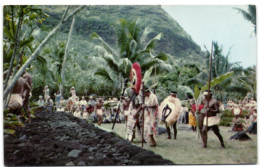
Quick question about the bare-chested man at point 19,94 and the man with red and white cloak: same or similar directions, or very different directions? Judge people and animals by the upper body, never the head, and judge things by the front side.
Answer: very different directions

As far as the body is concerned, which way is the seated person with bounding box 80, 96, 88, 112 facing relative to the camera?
toward the camera

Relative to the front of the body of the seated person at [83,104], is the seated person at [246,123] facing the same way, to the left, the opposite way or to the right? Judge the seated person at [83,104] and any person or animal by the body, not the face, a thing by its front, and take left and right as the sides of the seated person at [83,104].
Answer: to the right

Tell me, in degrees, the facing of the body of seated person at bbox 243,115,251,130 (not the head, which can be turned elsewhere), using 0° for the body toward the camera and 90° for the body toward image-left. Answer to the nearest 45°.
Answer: approximately 45°

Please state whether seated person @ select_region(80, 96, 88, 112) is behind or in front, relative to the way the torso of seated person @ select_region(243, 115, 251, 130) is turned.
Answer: in front

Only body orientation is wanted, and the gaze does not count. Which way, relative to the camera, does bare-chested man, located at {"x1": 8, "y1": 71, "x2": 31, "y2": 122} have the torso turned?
to the viewer's right

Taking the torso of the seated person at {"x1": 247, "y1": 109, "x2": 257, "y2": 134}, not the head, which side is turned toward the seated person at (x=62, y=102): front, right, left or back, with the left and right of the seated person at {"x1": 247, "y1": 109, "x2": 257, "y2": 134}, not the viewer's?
front

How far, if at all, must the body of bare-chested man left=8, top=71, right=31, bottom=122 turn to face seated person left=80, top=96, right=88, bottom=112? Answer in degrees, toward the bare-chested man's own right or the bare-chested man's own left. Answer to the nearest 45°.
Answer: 0° — they already face them

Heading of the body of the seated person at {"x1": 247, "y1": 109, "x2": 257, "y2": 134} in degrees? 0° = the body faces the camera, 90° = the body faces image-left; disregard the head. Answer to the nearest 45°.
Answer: approximately 90°
